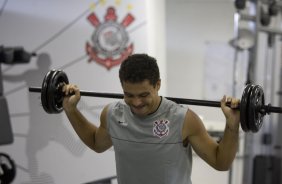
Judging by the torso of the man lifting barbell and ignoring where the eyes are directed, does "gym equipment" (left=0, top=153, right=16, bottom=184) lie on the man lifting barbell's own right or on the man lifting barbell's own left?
on the man lifting barbell's own right

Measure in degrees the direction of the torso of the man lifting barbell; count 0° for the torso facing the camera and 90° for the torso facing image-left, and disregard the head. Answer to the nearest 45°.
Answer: approximately 0°

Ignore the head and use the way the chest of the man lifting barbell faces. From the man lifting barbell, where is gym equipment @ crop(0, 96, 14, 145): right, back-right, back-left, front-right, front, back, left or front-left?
back-right

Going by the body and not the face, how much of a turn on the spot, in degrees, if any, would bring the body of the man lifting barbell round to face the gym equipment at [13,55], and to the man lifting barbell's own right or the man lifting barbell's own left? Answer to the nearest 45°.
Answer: approximately 135° to the man lifting barbell's own right
